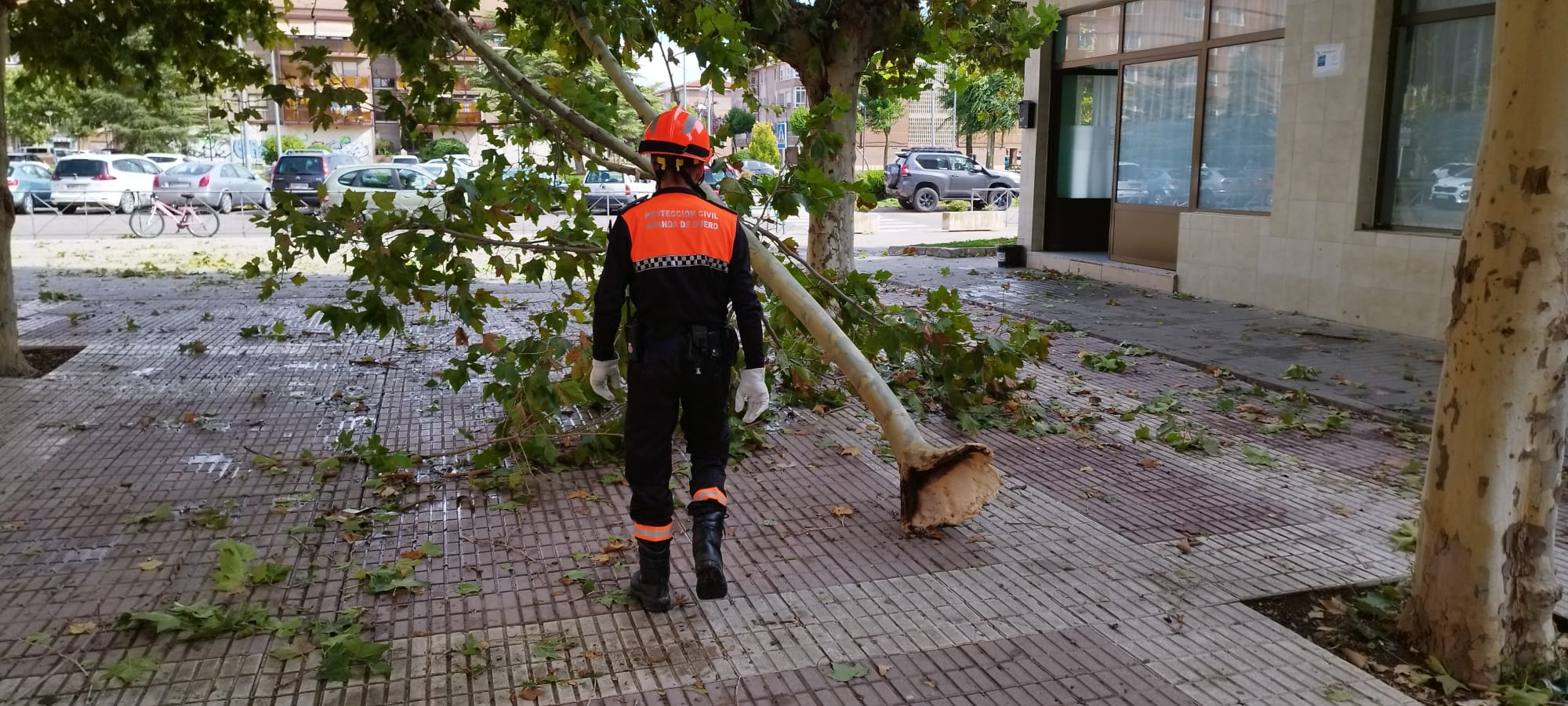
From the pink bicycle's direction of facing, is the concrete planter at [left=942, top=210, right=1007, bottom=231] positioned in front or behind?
behind

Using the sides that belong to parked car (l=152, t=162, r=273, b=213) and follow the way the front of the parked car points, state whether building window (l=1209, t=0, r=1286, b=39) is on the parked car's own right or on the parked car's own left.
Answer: on the parked car's own right

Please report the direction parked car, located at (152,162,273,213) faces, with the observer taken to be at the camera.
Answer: facing away from the viewer and to the right of the viewer

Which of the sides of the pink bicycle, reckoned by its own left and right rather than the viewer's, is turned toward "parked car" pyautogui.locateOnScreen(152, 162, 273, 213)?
right

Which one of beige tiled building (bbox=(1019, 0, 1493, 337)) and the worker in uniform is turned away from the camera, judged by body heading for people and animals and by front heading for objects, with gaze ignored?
the worker in uniform

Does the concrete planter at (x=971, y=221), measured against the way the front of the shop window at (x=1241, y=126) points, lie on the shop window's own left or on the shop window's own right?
on the shop window's own right

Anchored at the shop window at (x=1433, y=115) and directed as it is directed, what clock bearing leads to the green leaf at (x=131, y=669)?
The green leaf is roughly at 11 o'clock from the shop window.

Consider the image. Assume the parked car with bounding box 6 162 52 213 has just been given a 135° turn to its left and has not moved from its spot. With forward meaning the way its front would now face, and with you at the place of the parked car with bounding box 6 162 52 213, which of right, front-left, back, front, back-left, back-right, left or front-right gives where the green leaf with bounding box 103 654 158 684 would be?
left

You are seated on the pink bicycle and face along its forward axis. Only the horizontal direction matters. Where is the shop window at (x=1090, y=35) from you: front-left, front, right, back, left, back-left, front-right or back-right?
back-left

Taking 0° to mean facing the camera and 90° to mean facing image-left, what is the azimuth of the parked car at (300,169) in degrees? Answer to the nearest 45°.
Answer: approximately 225°

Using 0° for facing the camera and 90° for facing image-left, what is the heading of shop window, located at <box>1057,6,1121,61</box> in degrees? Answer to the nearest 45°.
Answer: approximately 45°

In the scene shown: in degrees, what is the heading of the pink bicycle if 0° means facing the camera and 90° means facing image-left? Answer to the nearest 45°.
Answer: approximately 90°

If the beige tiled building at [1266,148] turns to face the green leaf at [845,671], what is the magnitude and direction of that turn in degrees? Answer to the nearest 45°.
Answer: approximately 45° to its left

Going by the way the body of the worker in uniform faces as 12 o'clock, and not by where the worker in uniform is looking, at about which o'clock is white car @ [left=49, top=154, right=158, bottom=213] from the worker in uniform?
The white car is roughly at 11 o'clock from the worker in uniform.

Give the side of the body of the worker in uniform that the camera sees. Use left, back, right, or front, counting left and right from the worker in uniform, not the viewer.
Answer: back
